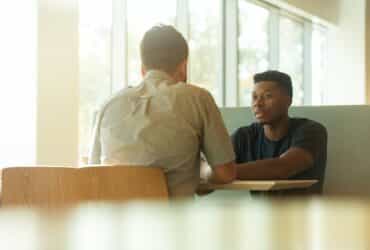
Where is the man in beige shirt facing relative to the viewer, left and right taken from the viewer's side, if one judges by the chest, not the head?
facing away from the viewer

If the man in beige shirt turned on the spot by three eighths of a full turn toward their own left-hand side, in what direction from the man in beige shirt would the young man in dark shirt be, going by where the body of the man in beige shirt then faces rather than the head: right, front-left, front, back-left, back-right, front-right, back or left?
back

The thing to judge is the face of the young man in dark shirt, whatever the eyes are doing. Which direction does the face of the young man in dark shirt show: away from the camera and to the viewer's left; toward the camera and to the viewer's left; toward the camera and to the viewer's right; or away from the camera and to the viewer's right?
toward the camera and to the viewer's left

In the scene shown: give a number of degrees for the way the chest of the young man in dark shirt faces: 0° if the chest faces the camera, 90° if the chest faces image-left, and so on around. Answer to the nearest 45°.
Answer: approximately 45°
